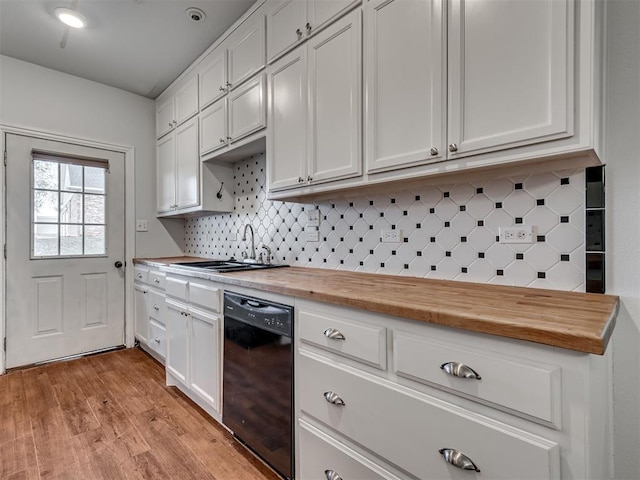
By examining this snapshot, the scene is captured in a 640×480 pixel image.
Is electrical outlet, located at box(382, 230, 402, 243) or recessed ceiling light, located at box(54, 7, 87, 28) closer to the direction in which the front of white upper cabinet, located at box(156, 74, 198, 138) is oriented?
the recessed ceiling light

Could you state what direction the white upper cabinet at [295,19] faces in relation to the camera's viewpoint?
facing the viewer and to the left of the viewer

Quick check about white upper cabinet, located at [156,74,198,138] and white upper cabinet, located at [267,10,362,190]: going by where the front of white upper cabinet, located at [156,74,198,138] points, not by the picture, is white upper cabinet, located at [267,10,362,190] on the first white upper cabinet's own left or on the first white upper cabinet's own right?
on the first white upper cabinet's own left

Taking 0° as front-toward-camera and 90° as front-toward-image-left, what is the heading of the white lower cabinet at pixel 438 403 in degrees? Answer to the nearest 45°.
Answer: approximately 45°

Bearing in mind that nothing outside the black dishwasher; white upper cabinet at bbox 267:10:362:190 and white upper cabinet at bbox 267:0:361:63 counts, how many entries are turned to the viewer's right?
0

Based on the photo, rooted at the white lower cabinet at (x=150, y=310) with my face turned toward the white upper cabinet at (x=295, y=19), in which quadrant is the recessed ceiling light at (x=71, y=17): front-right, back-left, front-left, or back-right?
front-right
